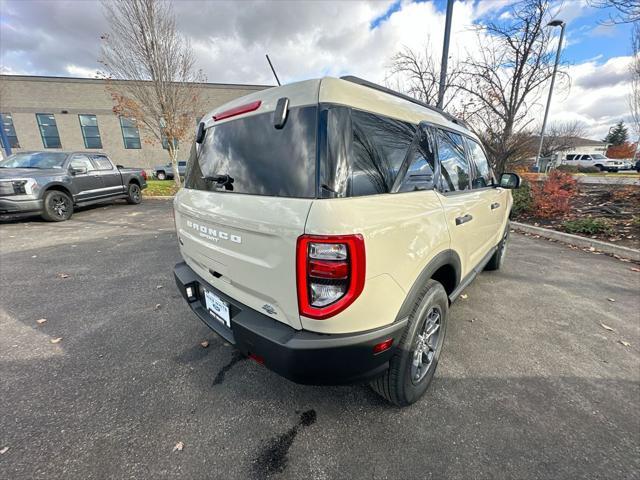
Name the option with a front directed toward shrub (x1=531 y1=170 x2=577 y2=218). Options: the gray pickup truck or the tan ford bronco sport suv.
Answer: the tan ford bronco sport suv

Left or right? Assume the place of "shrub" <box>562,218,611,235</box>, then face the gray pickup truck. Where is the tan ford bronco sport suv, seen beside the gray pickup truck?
left

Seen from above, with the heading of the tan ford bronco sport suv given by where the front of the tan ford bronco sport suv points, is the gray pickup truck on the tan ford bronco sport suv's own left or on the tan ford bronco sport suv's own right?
on the tan ford bronco sport suv's own left

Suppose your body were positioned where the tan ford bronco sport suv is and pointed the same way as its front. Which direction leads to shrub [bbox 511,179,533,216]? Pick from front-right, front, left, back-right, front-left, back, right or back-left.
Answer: front

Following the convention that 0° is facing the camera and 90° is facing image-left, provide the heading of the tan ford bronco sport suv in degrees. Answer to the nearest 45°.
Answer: approximately 225°

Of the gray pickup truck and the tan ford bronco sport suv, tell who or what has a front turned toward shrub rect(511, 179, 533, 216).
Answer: the tan ford bronco sport suv

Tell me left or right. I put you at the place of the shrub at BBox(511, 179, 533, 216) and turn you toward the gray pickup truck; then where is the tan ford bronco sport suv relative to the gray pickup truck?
left

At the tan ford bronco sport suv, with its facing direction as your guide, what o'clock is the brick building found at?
The brick building is roughly at 9 o'clock from the tan ford bronco sport suv.

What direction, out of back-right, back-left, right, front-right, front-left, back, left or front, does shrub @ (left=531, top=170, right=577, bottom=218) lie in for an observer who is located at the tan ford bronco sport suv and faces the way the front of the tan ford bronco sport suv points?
front

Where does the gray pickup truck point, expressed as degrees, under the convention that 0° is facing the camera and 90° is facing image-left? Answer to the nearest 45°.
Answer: approximately 45°
